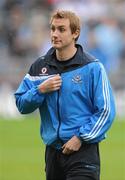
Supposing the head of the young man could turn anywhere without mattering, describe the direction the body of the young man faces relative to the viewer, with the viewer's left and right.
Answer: facing the viewer and to the left of the viewer

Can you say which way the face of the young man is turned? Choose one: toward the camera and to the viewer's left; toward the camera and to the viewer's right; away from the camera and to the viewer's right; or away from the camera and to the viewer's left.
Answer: toward the camera and to the viewer's left
